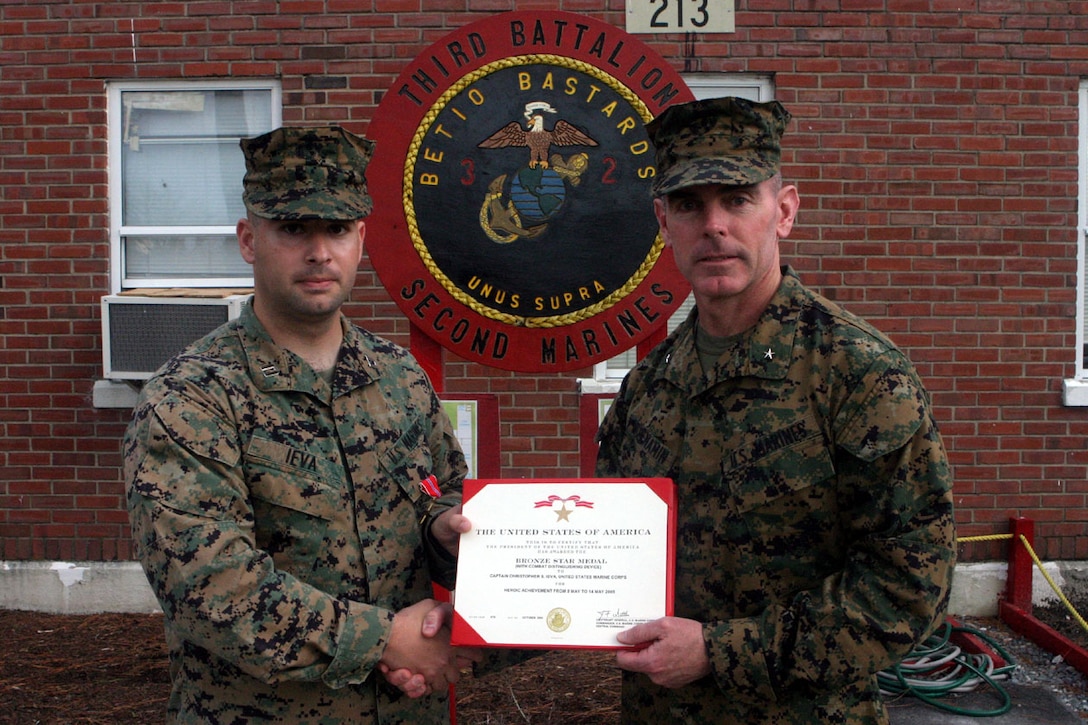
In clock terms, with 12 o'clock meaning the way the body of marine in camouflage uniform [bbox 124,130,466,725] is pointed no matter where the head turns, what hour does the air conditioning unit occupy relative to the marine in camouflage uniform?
The air conditioning unit is roughly at 7 o'clock from the marine in camouflage uniform.

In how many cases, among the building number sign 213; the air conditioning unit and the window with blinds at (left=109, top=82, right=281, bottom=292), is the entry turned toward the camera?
3

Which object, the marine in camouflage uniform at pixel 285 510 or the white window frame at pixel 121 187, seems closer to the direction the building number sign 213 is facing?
the marine in camouflage uniform

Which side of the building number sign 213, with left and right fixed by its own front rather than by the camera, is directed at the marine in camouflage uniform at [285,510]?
front

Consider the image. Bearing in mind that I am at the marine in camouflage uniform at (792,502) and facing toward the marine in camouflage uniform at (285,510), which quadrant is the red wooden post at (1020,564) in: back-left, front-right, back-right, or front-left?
back-right

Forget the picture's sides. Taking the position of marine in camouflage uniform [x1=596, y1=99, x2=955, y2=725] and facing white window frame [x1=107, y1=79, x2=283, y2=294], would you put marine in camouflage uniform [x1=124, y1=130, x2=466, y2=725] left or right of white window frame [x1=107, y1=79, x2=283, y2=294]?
left

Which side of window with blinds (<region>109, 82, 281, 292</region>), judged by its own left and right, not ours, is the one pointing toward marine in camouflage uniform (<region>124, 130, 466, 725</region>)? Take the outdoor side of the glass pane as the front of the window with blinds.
front

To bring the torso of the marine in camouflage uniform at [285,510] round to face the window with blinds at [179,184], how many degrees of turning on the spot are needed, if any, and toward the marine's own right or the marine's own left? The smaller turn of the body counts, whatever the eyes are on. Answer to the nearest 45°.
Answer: approximately 135° to the marine's own left
